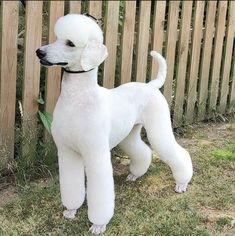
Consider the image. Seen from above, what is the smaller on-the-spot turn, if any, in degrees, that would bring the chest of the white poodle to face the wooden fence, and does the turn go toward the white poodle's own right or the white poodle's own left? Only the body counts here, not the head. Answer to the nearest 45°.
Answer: approximately 135° to the white poodle's own right

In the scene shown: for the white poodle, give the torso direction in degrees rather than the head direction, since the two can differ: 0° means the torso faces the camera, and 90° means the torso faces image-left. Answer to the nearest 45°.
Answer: approximately 45°
